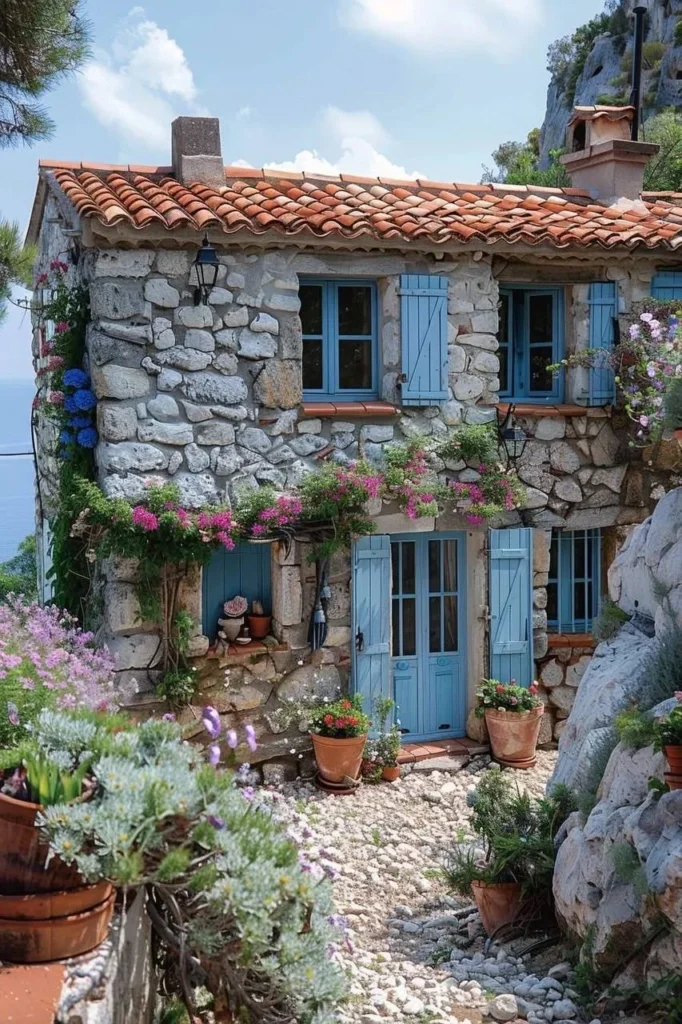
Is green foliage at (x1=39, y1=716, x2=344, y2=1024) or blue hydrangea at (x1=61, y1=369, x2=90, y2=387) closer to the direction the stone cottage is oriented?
the green foliage

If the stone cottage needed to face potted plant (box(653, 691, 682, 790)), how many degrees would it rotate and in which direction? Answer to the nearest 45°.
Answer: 0° — it already faces it

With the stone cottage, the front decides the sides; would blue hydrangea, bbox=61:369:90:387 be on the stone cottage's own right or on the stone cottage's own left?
on the stone cottage's own right

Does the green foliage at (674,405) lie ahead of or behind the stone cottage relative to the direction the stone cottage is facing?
ahead

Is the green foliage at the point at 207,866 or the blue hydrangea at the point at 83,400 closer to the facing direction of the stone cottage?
the green foliage

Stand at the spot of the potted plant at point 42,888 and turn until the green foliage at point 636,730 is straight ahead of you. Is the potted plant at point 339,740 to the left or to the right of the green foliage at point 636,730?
left

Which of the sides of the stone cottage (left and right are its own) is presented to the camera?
front

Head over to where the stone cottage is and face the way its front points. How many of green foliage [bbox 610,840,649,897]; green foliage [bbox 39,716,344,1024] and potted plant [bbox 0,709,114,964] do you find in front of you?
3

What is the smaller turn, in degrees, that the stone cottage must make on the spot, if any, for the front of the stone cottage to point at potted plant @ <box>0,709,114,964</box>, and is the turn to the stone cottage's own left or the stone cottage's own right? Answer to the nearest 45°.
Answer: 0° — it already faces it

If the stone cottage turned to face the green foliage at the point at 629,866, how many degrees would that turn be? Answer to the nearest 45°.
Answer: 0° — it already faces it

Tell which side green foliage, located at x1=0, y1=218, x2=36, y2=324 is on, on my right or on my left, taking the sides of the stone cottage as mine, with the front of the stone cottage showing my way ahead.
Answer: on my right

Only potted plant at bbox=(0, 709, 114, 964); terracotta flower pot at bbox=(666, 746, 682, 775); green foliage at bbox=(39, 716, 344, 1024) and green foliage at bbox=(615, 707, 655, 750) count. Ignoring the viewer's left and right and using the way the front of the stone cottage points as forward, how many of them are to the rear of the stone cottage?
0

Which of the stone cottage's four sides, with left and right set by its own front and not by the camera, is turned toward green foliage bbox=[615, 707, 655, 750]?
front

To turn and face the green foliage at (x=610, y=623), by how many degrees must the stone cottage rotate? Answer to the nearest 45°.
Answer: approximately 45° to its left

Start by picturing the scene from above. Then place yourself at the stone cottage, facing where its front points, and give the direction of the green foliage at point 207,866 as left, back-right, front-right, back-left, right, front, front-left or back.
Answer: front

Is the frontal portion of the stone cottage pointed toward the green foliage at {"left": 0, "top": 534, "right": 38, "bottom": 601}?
no
